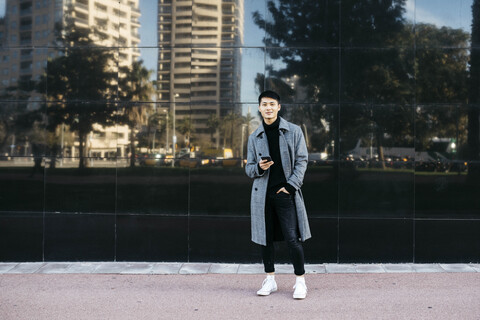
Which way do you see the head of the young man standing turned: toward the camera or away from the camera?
toward the camera

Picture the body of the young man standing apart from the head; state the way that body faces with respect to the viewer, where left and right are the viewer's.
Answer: facing the viewer
